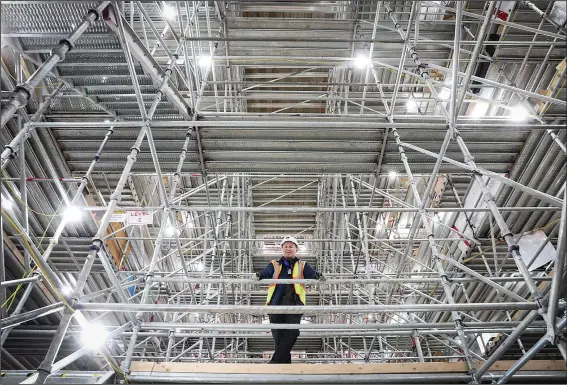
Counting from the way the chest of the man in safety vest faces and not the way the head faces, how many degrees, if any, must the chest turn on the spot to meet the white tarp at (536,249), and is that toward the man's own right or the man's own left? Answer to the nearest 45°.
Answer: approximately 90° to the man's own left

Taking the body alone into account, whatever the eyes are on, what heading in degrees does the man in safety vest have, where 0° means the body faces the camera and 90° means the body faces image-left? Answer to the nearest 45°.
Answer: approximately 0°
